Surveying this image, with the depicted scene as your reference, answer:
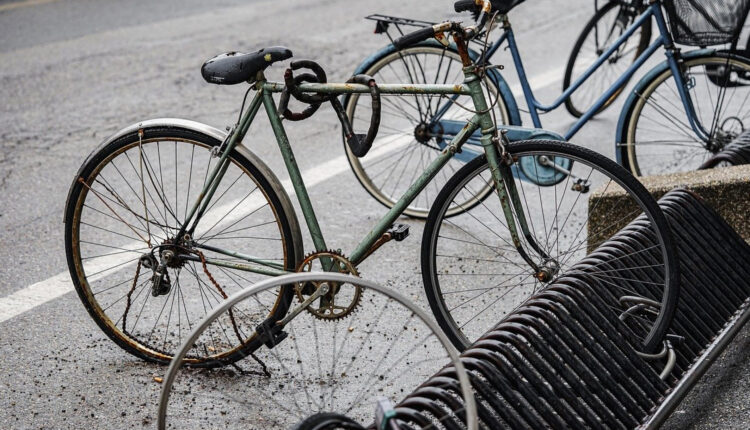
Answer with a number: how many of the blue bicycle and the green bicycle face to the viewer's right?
2

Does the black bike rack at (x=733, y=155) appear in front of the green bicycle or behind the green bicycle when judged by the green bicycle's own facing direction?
in front

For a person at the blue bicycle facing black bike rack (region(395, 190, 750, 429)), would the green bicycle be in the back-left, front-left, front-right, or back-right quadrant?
front-right

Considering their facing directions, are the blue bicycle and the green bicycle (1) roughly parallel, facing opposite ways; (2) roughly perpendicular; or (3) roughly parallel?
roughly parallel

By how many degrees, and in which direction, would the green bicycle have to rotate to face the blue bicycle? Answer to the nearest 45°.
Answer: approximately 45° to its left

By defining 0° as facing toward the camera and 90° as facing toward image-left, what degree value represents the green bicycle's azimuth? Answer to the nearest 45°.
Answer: approximately 270°

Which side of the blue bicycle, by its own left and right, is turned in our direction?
right
